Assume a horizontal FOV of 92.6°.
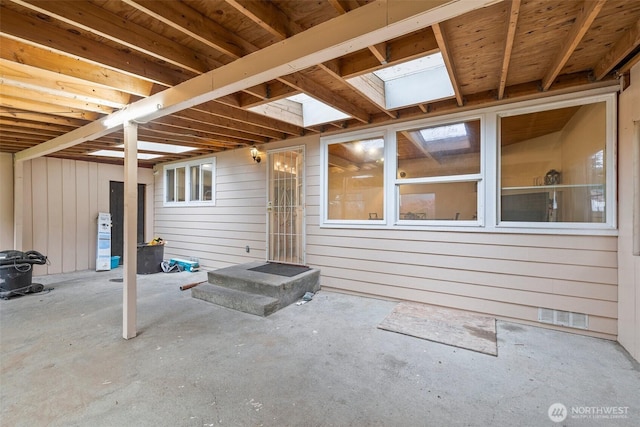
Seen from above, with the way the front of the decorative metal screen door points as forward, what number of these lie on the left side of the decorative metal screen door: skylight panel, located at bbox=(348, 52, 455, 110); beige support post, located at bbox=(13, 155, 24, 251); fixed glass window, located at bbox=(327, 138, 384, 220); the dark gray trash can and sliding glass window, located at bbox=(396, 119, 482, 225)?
3

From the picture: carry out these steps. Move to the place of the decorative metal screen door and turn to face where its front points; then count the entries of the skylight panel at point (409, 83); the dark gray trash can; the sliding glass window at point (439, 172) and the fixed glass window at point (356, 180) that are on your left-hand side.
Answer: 3

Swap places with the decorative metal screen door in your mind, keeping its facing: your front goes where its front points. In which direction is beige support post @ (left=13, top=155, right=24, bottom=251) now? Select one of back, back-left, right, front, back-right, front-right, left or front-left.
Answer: front-right

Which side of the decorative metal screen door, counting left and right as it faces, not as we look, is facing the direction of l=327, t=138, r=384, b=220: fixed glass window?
left

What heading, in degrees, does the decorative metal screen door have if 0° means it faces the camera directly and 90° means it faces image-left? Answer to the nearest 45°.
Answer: approximately 45°

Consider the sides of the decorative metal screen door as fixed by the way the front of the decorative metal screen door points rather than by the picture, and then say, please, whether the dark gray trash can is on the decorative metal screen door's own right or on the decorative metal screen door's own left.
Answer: on the decorative metal screen door's own right

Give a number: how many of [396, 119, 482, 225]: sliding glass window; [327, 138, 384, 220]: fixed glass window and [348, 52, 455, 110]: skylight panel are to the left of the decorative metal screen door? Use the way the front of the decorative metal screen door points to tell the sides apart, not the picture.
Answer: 3

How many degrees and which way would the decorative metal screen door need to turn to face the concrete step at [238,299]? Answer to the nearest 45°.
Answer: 0° — it already faces it

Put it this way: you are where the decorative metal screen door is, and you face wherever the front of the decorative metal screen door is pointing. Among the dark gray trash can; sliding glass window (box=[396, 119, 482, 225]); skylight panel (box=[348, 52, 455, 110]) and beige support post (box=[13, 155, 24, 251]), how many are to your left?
2

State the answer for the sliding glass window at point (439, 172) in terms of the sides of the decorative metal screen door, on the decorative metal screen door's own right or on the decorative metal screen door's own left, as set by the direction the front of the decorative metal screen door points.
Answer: on the decorative metal screen door's own left
